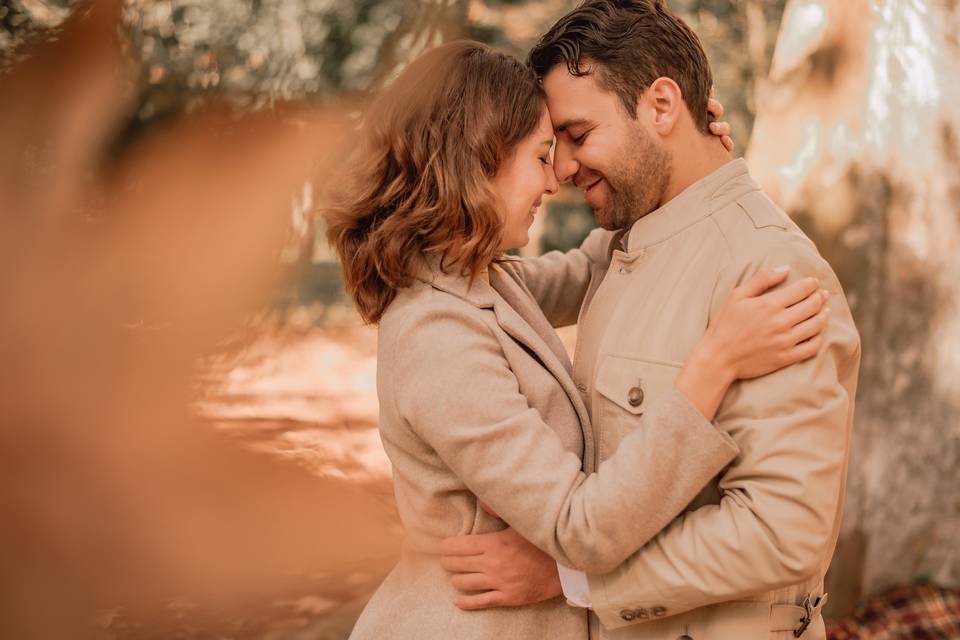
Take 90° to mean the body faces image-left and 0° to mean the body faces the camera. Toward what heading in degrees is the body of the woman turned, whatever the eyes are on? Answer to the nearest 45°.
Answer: approximately 270°

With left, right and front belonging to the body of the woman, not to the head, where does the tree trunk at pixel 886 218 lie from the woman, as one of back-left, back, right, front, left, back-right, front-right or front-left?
front-left

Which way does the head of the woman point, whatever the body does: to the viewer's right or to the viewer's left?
to the viewer's right
